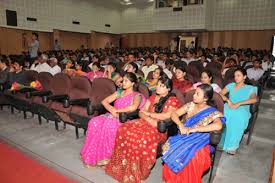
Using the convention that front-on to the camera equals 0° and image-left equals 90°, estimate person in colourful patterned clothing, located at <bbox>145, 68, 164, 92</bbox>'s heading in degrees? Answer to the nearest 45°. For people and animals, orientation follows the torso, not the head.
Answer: approximately 45°

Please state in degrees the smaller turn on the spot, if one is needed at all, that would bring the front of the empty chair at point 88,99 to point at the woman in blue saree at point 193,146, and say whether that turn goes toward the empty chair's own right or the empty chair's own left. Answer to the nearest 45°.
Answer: approximately 90° to the empty chair's own left

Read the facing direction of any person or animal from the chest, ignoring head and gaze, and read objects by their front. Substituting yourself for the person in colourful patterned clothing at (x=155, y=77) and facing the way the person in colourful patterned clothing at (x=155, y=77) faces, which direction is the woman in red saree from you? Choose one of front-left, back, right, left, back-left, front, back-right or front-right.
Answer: front-left

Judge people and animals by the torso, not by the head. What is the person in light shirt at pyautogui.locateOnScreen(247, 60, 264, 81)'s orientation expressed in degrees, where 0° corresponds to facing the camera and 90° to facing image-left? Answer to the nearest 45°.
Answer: approximately 45°

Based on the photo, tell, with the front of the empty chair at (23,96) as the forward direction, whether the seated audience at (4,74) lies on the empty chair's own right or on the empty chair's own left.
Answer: on the empty chair's own right

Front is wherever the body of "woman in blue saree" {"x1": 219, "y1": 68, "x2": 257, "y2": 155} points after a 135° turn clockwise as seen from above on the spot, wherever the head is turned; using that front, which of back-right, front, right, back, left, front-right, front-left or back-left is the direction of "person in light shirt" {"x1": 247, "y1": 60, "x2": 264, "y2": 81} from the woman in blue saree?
front

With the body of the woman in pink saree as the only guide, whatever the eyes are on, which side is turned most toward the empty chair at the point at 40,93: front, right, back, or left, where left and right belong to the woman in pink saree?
right
